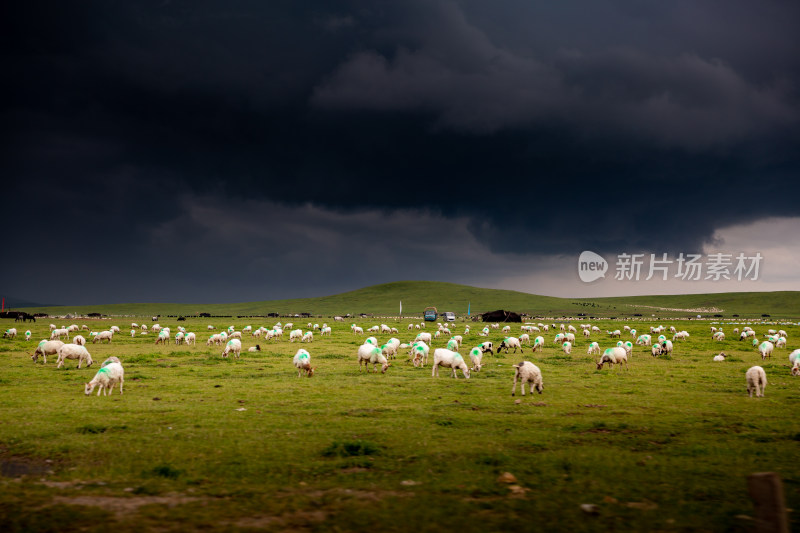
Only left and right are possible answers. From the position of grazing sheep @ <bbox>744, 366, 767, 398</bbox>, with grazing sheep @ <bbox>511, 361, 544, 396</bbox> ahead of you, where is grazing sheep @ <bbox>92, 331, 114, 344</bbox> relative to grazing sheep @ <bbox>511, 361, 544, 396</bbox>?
right

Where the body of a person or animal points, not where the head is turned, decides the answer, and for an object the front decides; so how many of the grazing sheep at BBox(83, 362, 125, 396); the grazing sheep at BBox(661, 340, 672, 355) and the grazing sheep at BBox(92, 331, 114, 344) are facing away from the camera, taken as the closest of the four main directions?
0

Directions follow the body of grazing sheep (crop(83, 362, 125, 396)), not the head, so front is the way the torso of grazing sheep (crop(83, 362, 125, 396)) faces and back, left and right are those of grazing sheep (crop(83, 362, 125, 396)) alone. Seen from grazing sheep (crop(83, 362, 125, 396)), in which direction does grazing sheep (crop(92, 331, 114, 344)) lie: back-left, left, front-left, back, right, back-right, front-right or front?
back-right

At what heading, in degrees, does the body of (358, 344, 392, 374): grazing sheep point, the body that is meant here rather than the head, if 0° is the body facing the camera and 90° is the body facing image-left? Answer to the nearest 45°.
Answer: approximately 270°

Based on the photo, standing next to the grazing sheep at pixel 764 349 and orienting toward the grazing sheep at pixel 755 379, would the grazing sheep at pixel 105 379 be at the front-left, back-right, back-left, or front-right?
front-right

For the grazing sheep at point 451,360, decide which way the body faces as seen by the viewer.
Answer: to the viewer's right
